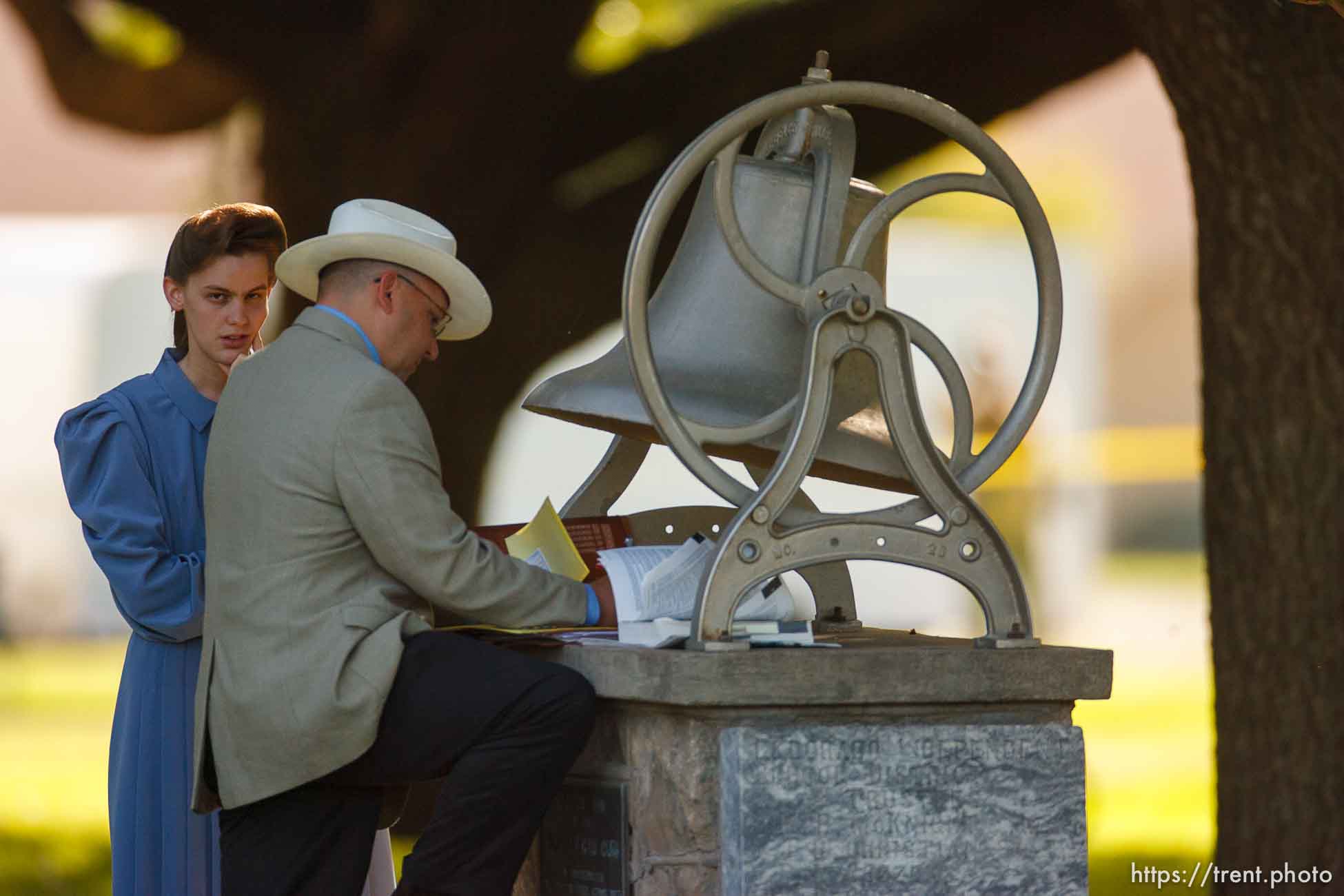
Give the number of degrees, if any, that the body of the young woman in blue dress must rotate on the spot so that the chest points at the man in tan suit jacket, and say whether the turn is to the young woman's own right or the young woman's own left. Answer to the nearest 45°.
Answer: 0° — they already face them

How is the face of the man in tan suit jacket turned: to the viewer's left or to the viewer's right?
to the viewer's right

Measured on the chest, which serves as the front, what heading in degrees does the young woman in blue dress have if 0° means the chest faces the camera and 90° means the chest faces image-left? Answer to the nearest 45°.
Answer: approximately 315°
